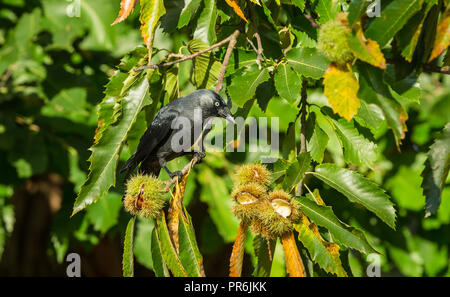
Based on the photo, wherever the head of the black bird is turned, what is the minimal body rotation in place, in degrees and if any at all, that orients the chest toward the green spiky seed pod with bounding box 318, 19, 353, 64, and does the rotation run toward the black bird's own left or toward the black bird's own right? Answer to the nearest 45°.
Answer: approximately 45° to the black bird's own right

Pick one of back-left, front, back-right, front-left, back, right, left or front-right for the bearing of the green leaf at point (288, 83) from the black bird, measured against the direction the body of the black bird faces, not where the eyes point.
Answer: front-right

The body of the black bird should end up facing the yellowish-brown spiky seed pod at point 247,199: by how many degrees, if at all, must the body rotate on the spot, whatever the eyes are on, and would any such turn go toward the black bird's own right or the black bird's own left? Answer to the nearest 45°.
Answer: approximately 45° to the black bird's own right

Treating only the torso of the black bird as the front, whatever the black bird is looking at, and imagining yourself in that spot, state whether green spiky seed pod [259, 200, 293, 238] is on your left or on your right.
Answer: on your right

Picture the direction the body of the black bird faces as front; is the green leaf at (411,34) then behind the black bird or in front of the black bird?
in front

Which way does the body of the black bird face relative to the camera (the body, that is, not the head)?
to the viewer's right
